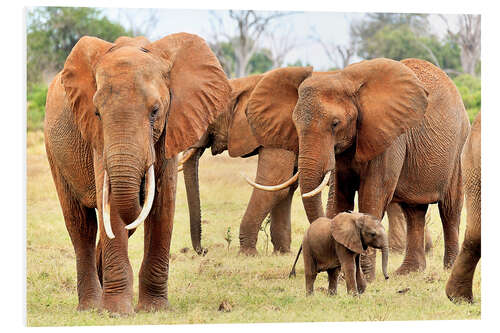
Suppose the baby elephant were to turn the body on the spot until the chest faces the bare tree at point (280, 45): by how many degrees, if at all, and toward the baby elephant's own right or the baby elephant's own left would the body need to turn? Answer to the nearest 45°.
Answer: approximately 90° to the baby elephant's own left

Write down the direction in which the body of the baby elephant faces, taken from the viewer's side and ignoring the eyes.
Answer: to the viewer's right

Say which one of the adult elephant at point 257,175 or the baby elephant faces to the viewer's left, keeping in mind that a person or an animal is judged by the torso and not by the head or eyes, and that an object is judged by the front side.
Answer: the adult elephant

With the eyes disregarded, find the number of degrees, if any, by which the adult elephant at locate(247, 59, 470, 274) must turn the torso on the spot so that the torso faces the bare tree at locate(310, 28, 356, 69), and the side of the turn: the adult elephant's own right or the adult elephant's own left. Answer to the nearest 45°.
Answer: approximately 135° to the adult elephant's own right

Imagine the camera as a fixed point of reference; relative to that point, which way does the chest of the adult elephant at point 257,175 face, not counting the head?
to the viewer's left
